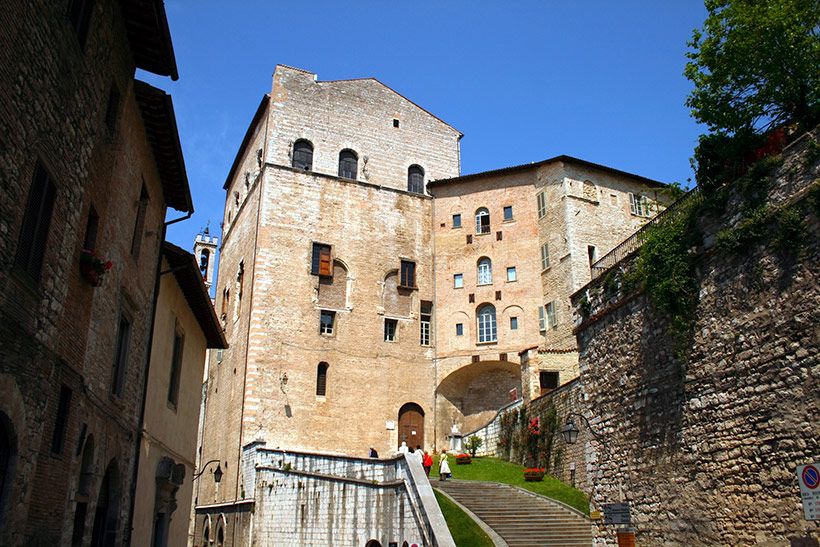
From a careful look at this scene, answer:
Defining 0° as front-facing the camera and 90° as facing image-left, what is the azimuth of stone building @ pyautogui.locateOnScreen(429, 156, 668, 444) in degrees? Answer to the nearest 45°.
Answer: approximately 0°

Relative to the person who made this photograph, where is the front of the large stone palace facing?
facing the viewer

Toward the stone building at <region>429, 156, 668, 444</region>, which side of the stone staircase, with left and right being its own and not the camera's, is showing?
back

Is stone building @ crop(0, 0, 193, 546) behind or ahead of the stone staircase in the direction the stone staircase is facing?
ahead

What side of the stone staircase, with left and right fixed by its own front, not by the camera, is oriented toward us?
front

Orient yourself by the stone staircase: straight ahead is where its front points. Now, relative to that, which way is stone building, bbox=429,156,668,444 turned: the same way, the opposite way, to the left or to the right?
the same way

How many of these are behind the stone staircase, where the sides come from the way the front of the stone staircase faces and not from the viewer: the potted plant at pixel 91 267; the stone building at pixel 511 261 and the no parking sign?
1

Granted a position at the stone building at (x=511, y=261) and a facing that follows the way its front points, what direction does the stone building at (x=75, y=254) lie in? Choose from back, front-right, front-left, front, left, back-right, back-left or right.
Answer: front

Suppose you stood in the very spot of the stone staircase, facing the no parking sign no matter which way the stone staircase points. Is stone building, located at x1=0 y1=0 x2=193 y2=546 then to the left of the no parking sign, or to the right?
right

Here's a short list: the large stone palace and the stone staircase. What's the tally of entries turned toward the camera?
2

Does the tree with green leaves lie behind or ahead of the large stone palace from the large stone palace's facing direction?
ahead

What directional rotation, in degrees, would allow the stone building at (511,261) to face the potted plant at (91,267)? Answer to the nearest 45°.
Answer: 0° — it already faces it
